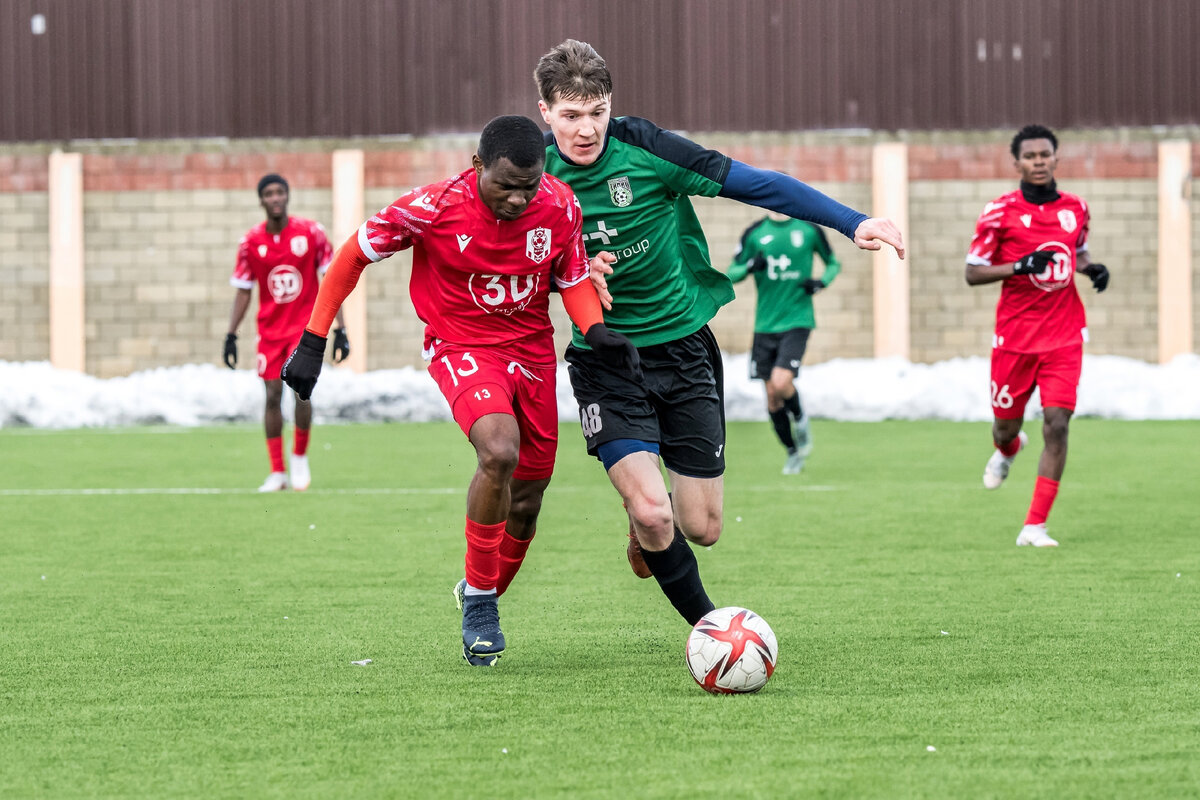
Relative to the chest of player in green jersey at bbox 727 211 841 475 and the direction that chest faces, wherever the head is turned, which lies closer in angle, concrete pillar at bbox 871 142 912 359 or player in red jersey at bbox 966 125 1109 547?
the player in red jersey

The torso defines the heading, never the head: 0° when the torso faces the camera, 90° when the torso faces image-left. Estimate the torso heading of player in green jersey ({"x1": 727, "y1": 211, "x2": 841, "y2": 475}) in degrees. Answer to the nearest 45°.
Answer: approximately 0°

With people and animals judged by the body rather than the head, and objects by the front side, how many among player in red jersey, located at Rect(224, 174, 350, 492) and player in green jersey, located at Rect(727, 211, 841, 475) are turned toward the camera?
2

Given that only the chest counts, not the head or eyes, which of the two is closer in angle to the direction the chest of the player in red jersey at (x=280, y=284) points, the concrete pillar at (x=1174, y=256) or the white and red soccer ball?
the white and red soccer ball

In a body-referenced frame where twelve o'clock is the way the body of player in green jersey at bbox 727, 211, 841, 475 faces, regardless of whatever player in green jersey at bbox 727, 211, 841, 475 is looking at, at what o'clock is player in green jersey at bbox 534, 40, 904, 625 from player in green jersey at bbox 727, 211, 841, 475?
player in green jersey at bbox 534, 40, 904, 625 is roughly at 12 o'clock from player in green jersey at bbox 727, 211, 841, 475.

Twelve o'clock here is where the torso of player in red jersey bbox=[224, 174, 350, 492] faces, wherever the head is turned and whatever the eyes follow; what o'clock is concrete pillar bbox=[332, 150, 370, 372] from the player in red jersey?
The concrete pillar is roughly at 6 o'clock from the player in red jersey.

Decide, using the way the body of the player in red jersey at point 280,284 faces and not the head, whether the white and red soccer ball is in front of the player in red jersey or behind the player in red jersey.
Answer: in front
